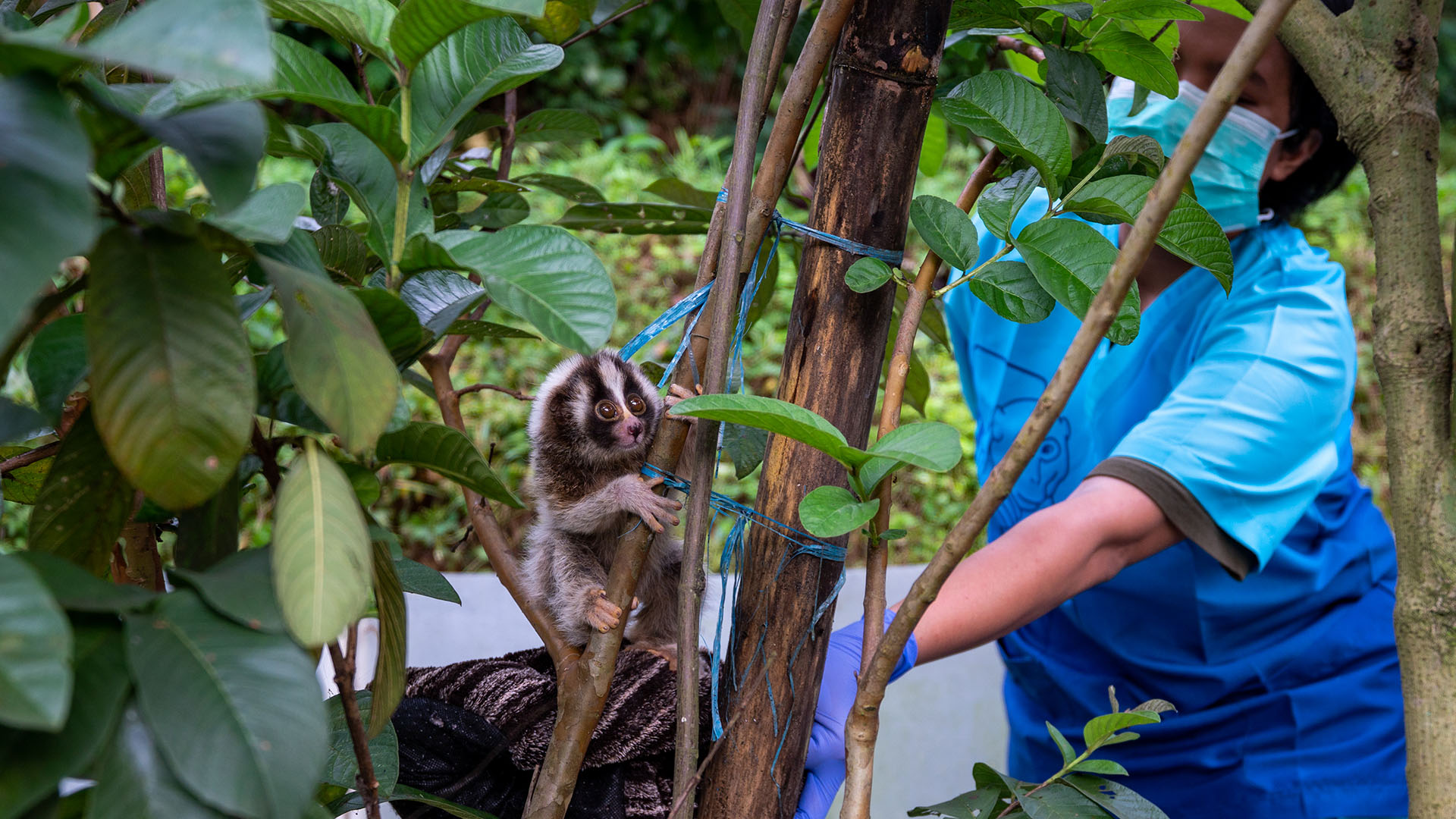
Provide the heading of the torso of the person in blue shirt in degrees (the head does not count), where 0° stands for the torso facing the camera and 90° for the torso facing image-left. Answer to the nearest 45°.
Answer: approximately 45°
